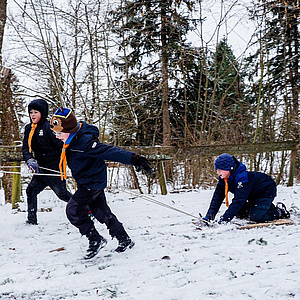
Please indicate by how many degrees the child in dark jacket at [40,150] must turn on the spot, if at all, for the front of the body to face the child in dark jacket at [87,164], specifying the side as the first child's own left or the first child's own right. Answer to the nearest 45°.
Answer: approximately 45° to the first child's own left

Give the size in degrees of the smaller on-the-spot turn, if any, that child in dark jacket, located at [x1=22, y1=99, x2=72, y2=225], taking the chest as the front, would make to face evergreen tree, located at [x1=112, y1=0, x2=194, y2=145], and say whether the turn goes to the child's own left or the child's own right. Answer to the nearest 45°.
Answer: approximately 180°

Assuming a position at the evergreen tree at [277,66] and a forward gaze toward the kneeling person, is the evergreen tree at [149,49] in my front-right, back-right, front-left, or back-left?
front-right

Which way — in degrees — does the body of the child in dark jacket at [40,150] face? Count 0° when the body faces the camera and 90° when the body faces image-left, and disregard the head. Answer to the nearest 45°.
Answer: approximately 45°

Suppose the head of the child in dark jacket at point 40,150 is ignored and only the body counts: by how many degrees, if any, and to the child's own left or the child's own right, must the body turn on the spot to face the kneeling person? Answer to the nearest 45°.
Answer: approximately 90° to the child's own left
